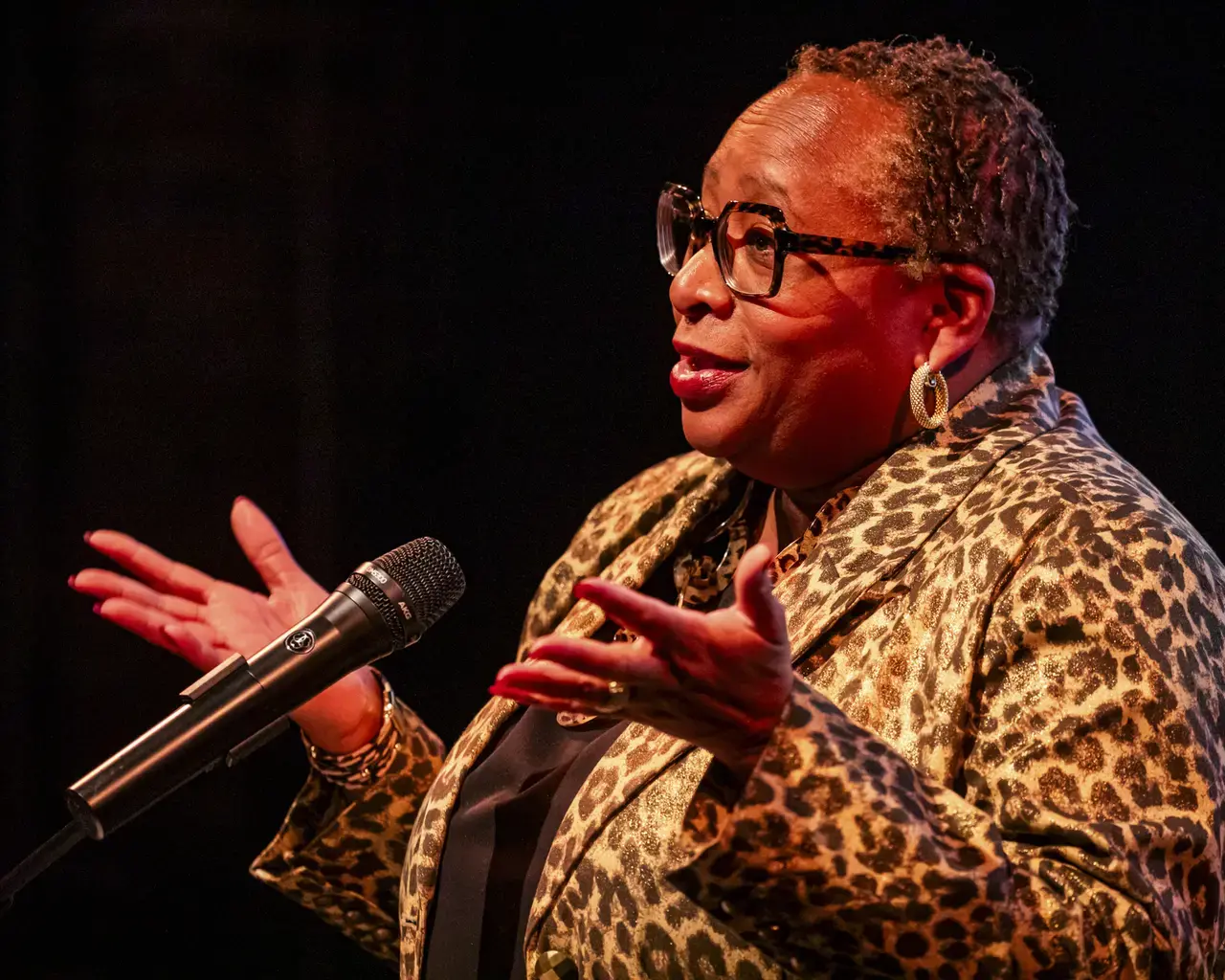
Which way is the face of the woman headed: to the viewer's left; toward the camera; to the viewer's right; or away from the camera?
to the viewer's left

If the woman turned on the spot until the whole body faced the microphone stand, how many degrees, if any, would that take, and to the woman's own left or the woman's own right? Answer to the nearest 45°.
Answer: approximately 45° to the woman's own right

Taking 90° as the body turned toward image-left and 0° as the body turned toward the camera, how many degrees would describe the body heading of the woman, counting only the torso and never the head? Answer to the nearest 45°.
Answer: approximately 45°
